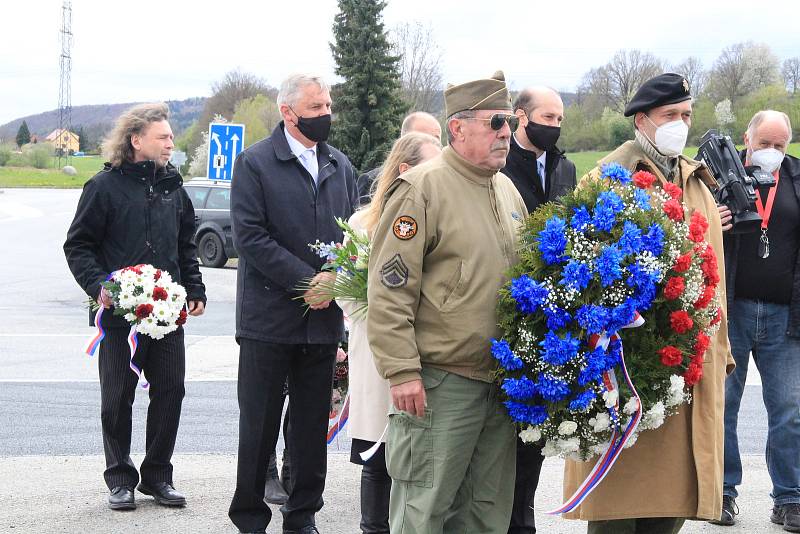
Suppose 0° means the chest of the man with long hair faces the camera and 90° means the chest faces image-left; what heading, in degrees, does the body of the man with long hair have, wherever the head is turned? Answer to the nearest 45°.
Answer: approximately 315°

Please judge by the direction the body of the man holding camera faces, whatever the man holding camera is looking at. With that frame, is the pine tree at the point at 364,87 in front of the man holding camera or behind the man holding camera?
behind

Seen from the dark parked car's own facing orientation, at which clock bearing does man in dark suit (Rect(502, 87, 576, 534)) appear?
The man in dark suit is roughly at 9 o'clock from the dark parked car.

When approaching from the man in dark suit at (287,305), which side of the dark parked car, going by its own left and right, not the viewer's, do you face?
left

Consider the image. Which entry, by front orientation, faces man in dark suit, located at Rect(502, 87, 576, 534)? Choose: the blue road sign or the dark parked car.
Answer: the blue road sign

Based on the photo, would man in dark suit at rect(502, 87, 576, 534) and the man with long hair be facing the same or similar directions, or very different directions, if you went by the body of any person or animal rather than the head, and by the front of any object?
same or similar directions

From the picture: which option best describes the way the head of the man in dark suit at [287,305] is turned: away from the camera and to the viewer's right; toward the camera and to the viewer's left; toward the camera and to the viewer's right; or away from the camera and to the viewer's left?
toward the camera and to the viewer's right

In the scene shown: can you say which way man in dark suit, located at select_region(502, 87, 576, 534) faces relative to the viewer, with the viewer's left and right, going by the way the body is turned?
facing the viewer and to the right of the viewer

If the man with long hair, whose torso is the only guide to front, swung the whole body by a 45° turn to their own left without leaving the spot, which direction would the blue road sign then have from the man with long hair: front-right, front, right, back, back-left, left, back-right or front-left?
left

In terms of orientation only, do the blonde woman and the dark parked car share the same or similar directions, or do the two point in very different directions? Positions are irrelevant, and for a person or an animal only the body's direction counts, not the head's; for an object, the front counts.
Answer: very different directions

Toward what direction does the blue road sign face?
toward the camera

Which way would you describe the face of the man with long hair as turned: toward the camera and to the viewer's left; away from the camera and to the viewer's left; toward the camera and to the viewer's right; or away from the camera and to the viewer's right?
toward the camera and to the viewer's right

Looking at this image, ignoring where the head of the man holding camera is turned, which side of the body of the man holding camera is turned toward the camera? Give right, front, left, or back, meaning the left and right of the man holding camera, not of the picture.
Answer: front

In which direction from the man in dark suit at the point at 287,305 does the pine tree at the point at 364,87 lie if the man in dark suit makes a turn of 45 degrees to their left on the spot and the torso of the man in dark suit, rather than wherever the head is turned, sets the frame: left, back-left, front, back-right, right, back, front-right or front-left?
left

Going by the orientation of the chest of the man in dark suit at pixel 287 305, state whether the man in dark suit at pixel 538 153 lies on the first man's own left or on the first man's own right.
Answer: on the first man's own left

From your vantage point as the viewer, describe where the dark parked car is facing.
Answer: facing to the left of the viewer
